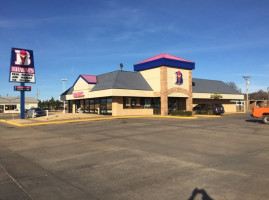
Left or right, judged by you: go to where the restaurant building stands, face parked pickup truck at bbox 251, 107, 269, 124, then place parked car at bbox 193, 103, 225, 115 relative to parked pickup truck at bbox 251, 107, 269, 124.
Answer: left

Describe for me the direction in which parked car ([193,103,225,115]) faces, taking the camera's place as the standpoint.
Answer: facing away from the viewer and to the left of the viewer

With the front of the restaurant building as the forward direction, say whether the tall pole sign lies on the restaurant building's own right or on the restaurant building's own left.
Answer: on the restaurant building's own right

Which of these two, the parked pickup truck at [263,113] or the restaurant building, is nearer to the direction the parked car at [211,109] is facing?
the restaurant building

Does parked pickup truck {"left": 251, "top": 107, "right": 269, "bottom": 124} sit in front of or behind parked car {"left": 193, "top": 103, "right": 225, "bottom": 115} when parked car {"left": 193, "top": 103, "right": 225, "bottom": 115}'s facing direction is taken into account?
behind
